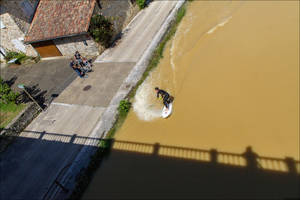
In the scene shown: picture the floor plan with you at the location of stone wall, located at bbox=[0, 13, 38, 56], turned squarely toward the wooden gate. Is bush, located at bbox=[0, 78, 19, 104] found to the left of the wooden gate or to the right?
right

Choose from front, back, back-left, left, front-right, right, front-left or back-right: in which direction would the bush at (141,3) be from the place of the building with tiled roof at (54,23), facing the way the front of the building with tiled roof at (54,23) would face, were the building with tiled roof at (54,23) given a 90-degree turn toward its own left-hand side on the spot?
front

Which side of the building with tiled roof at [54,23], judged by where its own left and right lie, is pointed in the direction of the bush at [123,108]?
front

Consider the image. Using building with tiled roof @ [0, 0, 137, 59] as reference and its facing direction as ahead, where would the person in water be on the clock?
The person in water is roughly at 11 o'clock from the building with tiled roof.

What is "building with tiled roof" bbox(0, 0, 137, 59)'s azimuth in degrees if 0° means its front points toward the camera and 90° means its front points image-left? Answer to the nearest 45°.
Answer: approximately 0°

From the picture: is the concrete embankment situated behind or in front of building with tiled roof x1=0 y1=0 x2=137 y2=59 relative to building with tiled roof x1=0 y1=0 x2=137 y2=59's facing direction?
in front
